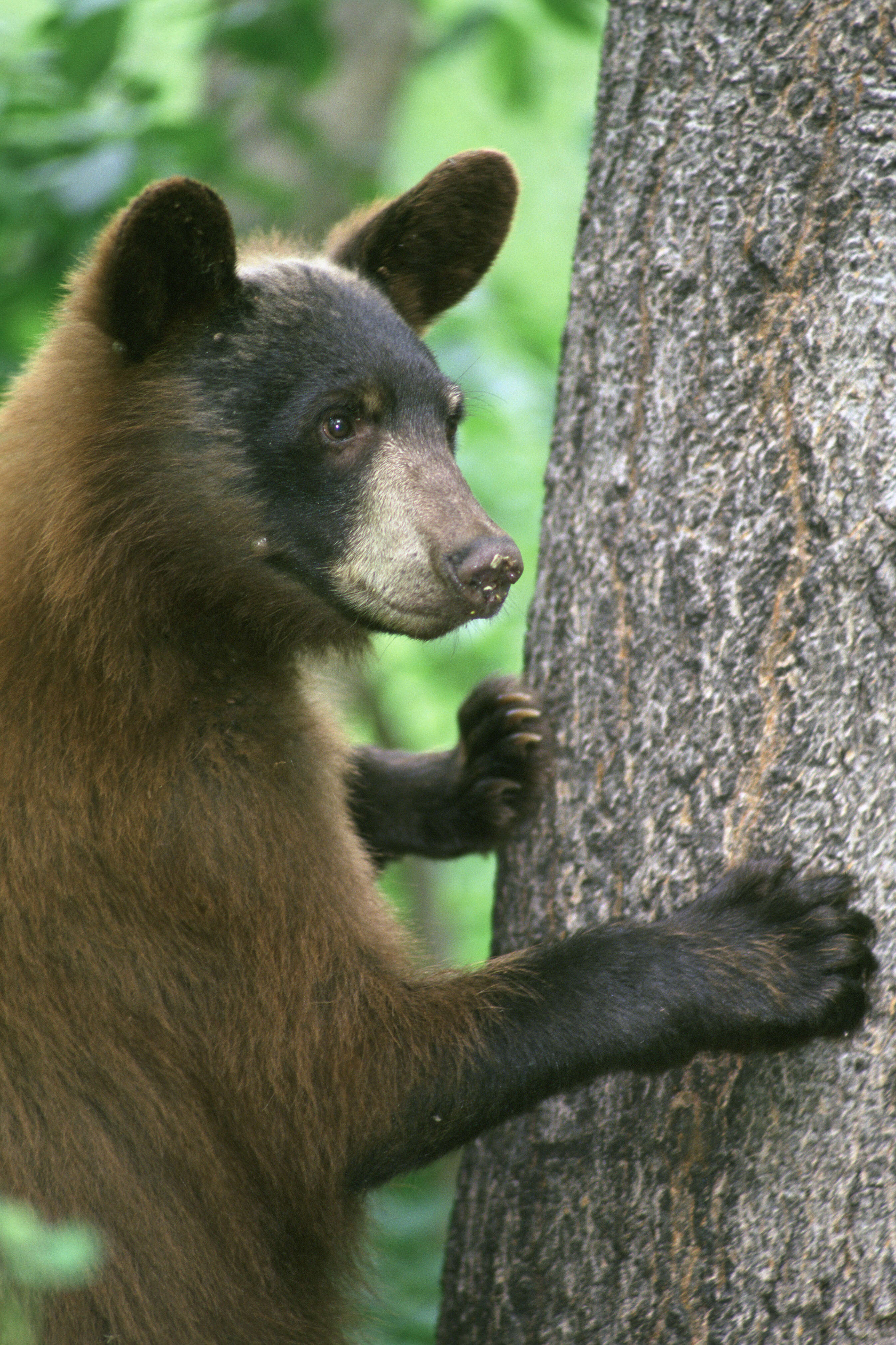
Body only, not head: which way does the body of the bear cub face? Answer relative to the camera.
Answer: to the viewer's right

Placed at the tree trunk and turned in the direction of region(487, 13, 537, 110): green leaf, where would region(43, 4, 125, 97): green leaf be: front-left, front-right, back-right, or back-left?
front-left

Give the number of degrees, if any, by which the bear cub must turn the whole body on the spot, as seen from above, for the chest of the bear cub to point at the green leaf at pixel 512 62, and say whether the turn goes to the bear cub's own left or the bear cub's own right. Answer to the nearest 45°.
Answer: approximately 90° to the bear cub's own left

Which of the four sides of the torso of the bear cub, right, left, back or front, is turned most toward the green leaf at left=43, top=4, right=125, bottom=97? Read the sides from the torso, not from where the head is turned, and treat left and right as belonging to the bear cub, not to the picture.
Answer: left

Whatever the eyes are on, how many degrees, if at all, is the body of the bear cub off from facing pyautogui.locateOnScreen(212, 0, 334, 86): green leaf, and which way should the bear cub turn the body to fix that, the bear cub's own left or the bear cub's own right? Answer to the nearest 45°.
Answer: approximately 90° to the bear cub's own left

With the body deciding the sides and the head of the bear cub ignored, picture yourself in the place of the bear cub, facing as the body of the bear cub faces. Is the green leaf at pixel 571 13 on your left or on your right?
on your left
